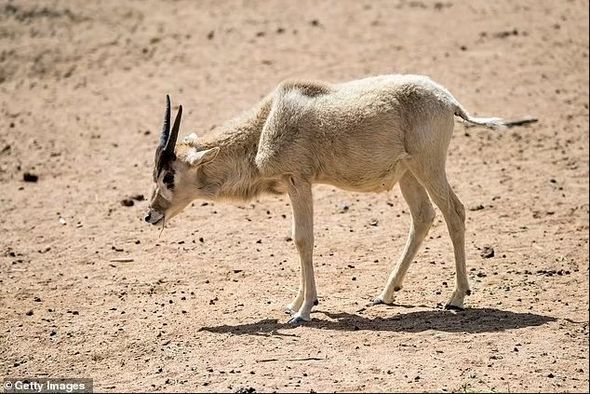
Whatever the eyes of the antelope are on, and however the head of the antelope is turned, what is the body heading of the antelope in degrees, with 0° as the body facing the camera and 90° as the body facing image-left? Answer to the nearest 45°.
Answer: approximately 90°

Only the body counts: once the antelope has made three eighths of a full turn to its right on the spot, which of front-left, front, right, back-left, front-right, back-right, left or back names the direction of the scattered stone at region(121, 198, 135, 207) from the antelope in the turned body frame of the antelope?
left

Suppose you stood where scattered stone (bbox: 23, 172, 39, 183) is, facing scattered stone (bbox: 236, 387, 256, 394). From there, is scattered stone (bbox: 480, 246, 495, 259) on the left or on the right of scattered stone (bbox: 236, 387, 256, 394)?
left

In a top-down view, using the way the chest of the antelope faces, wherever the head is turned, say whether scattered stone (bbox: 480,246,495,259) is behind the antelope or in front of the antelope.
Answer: behind

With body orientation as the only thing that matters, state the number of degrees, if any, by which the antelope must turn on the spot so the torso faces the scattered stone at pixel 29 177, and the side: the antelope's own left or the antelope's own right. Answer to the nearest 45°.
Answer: approximately 45° to the antelope's own right

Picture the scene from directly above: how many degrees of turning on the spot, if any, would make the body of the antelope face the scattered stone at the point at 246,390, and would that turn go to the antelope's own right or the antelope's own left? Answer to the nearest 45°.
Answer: approximately 90° to the antelope's own left
